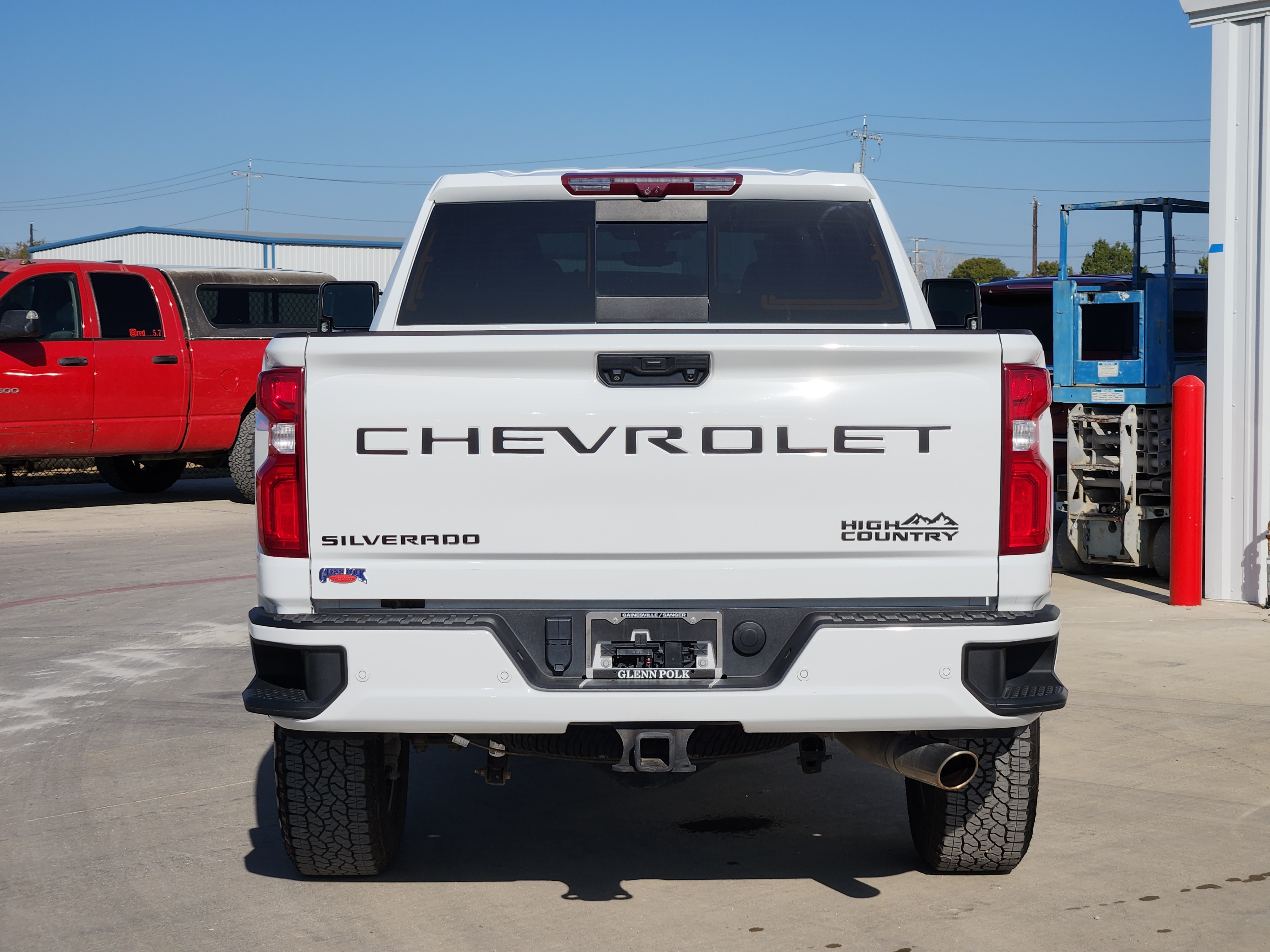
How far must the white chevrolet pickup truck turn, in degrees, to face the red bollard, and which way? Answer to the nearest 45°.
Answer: approximately 45° to its right

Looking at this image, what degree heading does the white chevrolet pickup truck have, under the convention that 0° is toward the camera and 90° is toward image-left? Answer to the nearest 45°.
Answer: approximately 180°

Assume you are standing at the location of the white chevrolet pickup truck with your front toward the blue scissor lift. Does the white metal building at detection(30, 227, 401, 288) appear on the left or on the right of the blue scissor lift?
left

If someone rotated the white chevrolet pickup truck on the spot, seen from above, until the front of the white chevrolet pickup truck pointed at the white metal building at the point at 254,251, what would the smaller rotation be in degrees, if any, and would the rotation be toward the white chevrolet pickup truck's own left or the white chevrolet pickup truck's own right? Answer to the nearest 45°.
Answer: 0° — it already faces it

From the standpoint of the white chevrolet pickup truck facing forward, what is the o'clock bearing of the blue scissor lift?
The blue scissor lift is roughly at 1 o'clock from the white chevrolet pickup truck.
